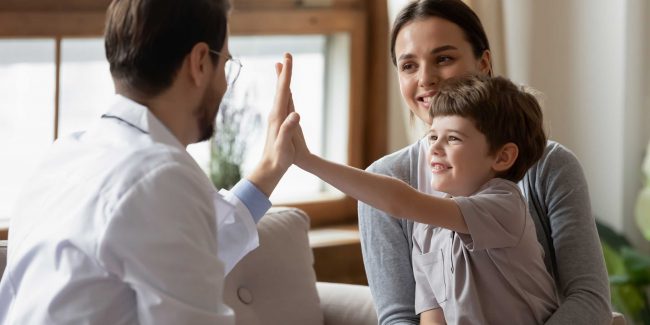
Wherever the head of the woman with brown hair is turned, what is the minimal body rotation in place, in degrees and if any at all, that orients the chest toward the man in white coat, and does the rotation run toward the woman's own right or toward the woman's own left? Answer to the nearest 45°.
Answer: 0° — they already face them

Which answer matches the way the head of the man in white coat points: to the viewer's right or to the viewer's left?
to the viewer's right

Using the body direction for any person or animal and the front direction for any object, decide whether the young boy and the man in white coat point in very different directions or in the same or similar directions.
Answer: very different directions

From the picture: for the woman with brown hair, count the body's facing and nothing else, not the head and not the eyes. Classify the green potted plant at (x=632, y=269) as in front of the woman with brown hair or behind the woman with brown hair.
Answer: behind

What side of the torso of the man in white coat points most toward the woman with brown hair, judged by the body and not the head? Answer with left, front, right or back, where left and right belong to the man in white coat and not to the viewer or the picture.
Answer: front

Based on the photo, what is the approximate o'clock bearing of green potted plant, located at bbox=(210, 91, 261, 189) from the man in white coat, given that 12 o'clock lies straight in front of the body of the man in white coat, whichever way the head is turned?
The green potted plant is roughly at 11 o'clock from the man in white coat.

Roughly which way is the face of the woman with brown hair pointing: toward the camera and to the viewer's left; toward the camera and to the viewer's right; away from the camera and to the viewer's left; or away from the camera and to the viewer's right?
toward the camera and to the viewer's left

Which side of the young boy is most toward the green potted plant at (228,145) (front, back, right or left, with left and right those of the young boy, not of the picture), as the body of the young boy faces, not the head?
right

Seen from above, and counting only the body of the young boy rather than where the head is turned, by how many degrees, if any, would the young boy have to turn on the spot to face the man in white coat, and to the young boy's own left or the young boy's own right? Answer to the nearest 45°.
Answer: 0° — they already face them

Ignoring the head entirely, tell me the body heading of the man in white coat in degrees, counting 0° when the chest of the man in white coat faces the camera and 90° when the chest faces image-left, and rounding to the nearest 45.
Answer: approximately 225°
